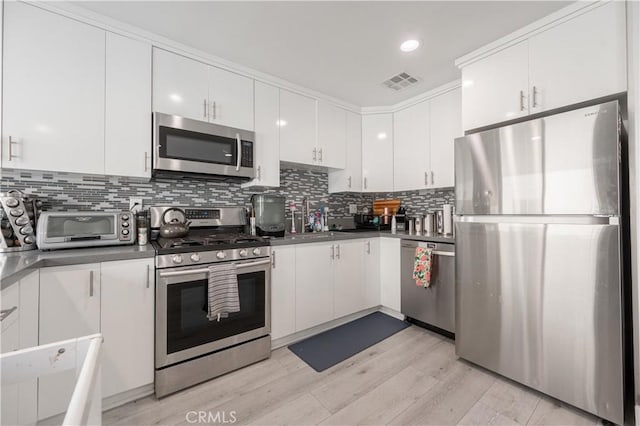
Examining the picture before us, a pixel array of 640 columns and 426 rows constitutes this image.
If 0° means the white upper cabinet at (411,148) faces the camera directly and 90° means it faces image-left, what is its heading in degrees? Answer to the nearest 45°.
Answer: approximately 45°

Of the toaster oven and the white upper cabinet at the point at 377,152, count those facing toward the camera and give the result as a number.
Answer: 2

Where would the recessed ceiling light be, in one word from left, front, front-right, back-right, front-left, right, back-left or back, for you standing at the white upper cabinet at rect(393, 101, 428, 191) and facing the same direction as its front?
front-left

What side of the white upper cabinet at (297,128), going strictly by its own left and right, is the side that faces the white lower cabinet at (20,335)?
right

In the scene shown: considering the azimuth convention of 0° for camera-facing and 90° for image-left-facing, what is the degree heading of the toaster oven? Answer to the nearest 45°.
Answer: approximately 0°

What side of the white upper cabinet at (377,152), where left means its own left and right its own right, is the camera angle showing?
front

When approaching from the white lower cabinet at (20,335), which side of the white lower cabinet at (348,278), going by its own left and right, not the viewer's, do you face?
right

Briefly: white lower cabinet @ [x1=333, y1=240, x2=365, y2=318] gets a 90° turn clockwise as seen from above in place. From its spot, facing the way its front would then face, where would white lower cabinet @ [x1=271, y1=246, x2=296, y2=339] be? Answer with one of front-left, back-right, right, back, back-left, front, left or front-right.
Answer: front

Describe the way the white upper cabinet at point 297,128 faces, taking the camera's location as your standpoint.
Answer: facing the viewer and to the right of the viewer
